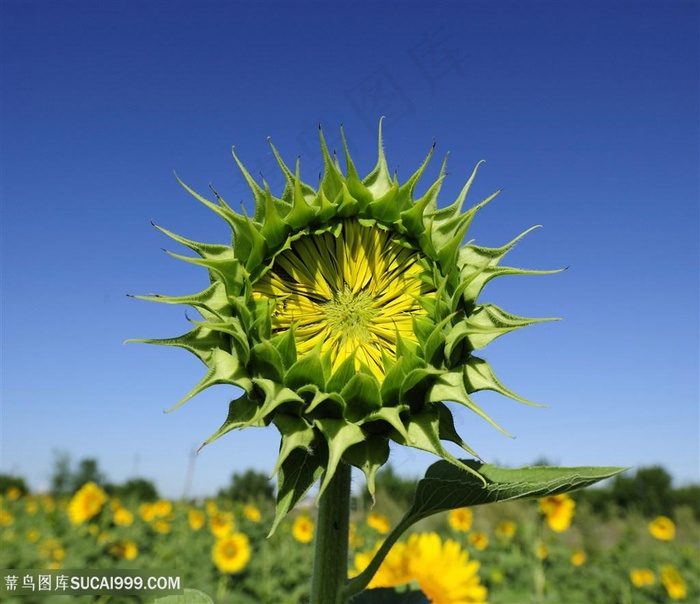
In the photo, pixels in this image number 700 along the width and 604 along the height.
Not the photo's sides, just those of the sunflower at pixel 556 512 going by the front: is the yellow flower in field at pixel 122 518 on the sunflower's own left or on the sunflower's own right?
on the sunflower's own right

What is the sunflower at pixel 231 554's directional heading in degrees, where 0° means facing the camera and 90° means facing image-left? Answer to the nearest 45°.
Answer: approximately 0°

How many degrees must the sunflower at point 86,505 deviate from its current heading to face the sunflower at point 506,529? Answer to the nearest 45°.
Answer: approximately 45° to its left
